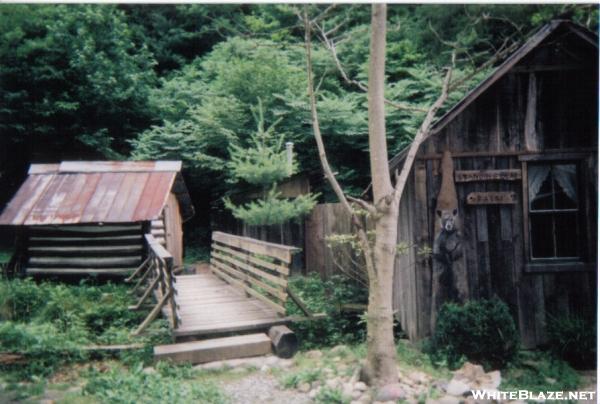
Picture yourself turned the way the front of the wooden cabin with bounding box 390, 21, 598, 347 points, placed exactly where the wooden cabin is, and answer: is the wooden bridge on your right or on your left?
on your right

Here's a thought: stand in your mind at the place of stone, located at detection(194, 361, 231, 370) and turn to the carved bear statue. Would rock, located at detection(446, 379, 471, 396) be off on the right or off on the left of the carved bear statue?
right

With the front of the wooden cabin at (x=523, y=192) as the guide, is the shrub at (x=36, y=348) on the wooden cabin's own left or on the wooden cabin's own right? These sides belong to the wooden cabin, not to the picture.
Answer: on the wooden cabin's own right

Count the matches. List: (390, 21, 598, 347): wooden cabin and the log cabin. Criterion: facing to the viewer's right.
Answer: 1

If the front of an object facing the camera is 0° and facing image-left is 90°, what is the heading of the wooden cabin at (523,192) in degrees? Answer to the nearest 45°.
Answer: approximately 0°

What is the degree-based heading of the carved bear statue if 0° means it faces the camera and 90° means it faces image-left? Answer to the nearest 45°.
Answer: approximately 0°

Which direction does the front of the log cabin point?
to the viewer's right

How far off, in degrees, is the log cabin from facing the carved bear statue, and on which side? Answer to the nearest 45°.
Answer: approximately 45° to its right

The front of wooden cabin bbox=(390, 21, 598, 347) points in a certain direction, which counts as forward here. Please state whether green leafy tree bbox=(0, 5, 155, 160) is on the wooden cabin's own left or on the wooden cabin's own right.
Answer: on the wooden cabin's own right

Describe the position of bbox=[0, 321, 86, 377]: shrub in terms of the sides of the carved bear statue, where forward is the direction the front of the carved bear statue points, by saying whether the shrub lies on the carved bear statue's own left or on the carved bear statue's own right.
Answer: on the carved bear statue's own right
